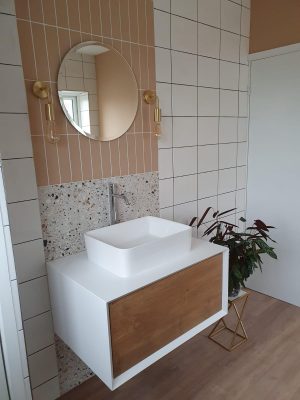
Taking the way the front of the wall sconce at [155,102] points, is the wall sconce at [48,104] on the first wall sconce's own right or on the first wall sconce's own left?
on the first wall sconce's own right

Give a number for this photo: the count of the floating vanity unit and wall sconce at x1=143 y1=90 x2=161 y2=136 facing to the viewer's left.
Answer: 0

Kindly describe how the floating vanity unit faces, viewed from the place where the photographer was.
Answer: facing the viewer and to the right of the viewer

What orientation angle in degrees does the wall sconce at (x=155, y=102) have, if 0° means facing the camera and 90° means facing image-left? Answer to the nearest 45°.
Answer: approximately 315°

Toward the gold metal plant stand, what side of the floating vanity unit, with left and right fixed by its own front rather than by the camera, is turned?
left
